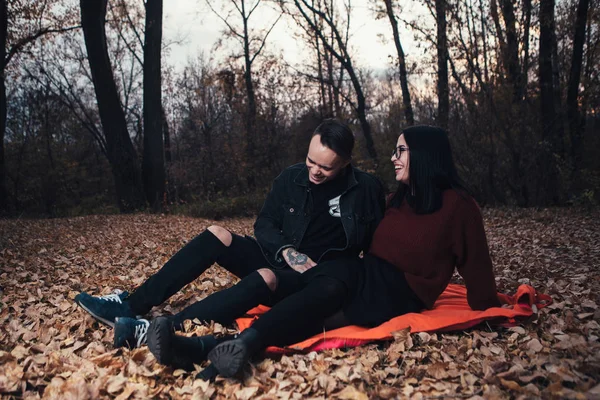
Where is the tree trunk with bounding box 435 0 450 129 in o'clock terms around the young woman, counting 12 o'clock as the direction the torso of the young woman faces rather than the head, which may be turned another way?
The tree trunk is roughly at 5 o'clock from the young woman.

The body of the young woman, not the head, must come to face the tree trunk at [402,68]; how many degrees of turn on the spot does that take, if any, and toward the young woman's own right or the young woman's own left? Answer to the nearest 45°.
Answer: approximately 135° to the young woman's own right

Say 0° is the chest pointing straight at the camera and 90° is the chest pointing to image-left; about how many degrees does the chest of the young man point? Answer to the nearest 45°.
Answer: approximately 45°

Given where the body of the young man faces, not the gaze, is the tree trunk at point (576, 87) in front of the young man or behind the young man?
behind

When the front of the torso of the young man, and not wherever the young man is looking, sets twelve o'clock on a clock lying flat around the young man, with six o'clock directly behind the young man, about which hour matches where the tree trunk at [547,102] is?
The tree trunk is roughly at 6 o'clock from the young man.

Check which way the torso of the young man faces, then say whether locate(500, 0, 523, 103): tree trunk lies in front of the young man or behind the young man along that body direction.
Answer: behind

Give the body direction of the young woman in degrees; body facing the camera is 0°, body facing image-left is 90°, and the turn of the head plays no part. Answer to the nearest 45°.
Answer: approximately 45°

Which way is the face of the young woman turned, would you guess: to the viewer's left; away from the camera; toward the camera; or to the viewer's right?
to the viewer's left

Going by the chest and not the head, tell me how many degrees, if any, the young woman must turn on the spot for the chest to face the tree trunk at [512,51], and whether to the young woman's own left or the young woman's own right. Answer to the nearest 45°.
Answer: approximately 180°

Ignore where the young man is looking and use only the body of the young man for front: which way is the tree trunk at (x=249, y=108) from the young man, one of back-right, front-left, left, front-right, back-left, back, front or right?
back-right

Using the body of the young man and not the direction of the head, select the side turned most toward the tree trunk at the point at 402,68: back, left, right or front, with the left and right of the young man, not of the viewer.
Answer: back

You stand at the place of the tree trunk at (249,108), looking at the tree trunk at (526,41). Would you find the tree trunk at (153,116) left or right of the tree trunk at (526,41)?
right
